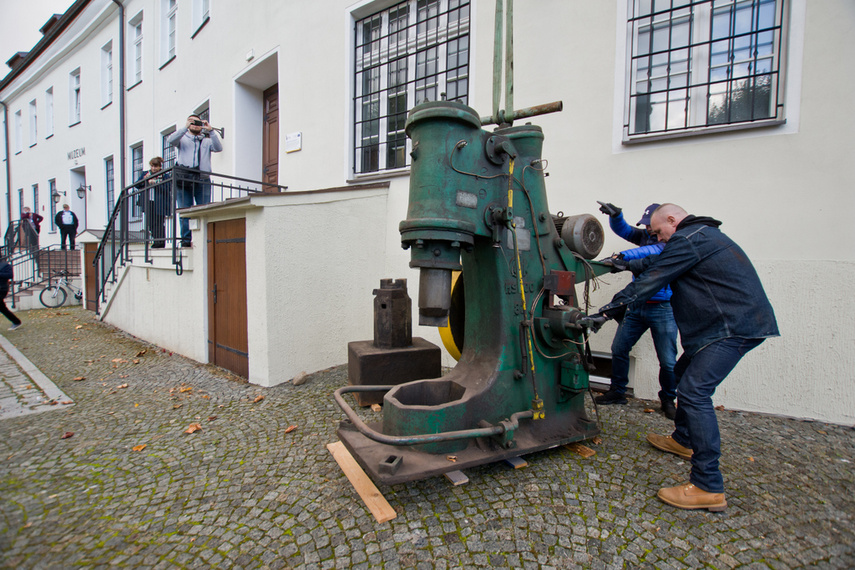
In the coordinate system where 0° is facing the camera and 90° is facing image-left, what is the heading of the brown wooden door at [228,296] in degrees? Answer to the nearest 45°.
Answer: approximately 45°

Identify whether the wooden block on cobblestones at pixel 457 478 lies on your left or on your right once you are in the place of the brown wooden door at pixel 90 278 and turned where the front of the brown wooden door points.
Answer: on your left

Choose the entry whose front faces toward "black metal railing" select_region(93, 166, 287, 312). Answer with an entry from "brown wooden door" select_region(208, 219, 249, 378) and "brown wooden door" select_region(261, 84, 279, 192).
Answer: "brown wooden door" select_region(261, 84, 279, 192)

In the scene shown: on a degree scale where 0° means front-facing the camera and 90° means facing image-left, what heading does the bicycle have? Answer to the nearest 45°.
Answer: approximately 45°

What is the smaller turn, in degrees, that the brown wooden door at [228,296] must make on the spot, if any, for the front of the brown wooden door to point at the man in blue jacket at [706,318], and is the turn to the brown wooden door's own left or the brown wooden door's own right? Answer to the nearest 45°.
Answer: approximately 90° to the brown wooden door's own left

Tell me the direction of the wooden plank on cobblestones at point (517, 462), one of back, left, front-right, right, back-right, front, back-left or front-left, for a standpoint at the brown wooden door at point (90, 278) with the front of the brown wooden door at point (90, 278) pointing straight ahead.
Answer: front-left

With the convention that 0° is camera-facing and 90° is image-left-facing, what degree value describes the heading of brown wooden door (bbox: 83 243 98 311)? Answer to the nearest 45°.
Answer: approximately 45°

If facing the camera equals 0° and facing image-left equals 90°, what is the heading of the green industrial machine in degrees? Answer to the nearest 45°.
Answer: approximately 45°

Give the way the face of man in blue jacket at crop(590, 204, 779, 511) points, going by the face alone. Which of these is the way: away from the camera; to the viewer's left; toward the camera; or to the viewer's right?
to the viewer's left

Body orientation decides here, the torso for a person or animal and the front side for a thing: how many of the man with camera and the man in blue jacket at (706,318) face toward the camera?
1

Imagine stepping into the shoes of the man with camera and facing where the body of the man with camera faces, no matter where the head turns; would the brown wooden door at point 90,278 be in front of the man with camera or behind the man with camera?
behind

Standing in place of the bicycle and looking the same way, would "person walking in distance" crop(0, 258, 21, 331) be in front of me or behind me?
in front

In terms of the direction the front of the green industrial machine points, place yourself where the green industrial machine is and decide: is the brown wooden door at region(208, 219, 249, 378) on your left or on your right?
on your right

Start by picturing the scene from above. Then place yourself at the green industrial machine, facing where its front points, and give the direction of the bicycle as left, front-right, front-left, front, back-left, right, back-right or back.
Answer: right

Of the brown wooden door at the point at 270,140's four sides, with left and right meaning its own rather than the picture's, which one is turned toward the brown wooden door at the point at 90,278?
right
